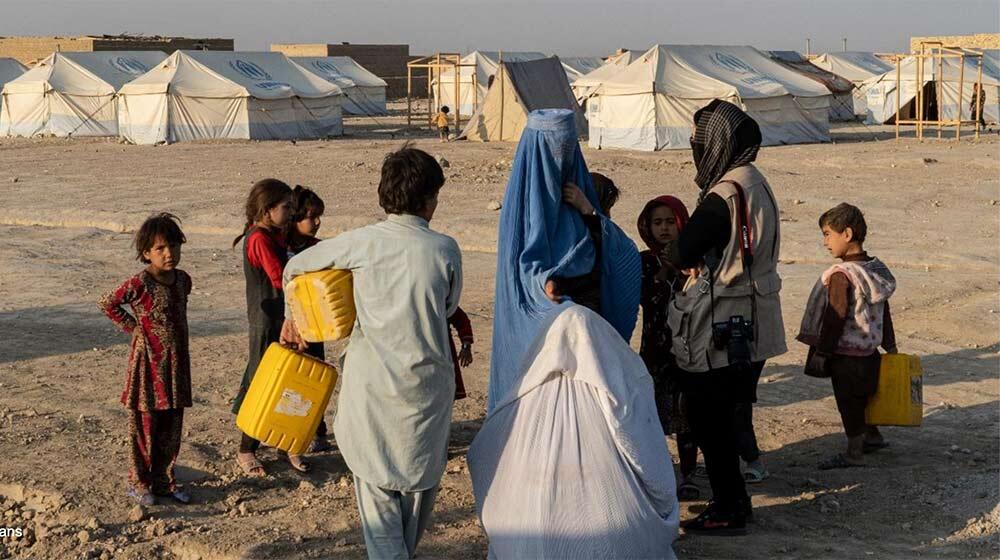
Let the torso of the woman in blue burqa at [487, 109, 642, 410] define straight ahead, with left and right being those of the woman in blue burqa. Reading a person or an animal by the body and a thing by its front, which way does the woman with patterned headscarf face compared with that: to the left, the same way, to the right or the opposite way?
the opposite way

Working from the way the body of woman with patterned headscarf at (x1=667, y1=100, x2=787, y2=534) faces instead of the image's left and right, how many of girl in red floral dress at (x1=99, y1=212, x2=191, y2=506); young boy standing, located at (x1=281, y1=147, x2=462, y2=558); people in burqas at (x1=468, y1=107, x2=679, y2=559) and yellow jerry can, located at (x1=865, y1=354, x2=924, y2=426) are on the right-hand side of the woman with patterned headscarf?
1

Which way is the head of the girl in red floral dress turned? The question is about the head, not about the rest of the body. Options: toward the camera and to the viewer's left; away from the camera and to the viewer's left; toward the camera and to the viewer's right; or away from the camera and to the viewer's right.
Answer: toward the camera and to the viewer's right

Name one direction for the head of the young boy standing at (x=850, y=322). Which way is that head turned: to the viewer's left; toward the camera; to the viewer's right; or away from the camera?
to the viewer's left

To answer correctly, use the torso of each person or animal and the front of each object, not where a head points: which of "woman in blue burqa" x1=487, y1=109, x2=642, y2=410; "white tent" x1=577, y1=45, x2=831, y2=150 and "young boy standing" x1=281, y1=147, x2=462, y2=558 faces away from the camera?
the young boy standing

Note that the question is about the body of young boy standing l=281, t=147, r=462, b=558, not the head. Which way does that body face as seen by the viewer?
away from the camera

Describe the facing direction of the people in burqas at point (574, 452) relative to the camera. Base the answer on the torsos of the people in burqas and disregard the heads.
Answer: away from the camera

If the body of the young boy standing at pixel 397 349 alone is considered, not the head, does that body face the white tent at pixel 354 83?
yes

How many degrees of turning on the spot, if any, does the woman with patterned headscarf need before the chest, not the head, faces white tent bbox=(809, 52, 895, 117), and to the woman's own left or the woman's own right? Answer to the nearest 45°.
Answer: approximately 45° to the woman's own right

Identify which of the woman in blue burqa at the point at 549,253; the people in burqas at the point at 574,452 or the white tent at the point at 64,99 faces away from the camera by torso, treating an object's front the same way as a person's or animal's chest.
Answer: the people in burqas

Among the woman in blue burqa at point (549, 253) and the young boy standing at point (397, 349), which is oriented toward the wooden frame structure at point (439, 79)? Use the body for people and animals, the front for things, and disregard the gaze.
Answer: the young boy standing

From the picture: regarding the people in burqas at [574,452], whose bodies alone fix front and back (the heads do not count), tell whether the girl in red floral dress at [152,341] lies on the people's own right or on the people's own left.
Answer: on the people's own left

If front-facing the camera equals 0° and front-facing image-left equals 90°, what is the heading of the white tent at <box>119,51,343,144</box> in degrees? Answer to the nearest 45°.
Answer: approximately 45°

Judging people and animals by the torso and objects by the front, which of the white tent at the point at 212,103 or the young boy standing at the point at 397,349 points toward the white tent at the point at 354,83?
the young boy standing

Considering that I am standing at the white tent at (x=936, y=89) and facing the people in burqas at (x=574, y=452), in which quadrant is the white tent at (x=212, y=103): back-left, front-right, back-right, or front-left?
front-right

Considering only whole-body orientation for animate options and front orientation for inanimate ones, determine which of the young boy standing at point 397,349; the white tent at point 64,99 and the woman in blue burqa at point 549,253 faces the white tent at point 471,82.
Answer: the young boy standing

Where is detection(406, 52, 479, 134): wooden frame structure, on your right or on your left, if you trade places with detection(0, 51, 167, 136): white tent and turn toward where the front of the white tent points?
on your left

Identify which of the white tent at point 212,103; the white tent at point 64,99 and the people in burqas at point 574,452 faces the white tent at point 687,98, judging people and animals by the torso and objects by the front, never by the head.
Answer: the people in burqas

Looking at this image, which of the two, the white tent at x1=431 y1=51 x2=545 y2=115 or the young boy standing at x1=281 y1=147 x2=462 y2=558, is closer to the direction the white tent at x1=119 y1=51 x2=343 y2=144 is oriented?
the young boy standing
